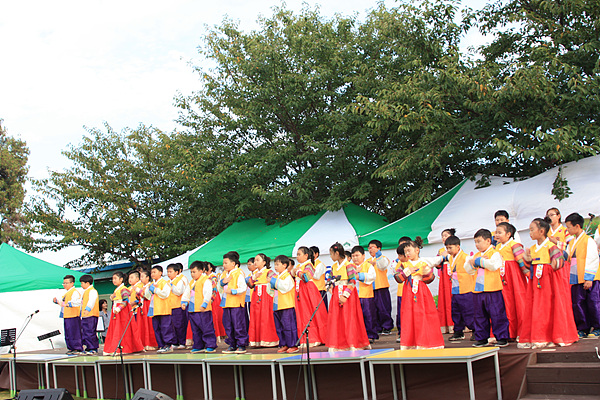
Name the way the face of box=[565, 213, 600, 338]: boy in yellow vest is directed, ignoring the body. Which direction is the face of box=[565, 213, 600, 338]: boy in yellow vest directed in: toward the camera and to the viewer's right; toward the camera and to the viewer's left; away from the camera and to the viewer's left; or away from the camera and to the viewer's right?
toward the camera and to the viewer's left

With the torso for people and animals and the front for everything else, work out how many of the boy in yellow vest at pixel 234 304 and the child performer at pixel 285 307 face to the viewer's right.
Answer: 0

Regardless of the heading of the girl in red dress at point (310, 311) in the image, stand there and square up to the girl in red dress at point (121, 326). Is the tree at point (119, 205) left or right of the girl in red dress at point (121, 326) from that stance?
right

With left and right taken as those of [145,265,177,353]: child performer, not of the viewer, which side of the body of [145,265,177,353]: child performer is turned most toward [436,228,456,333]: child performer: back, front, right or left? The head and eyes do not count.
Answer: left

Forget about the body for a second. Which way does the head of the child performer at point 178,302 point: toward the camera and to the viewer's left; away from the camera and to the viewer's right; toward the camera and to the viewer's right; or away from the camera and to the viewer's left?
toward the camera and to the viewer's left

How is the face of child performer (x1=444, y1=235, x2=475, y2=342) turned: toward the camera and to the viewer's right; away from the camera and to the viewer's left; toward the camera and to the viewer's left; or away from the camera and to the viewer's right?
toward the camera and to the viewer's left

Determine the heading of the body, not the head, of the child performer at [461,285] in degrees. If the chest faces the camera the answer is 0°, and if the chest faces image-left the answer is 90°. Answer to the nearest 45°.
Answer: approximately 45°

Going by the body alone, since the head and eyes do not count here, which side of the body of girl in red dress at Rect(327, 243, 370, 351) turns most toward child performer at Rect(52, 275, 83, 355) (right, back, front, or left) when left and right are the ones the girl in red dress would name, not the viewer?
right
